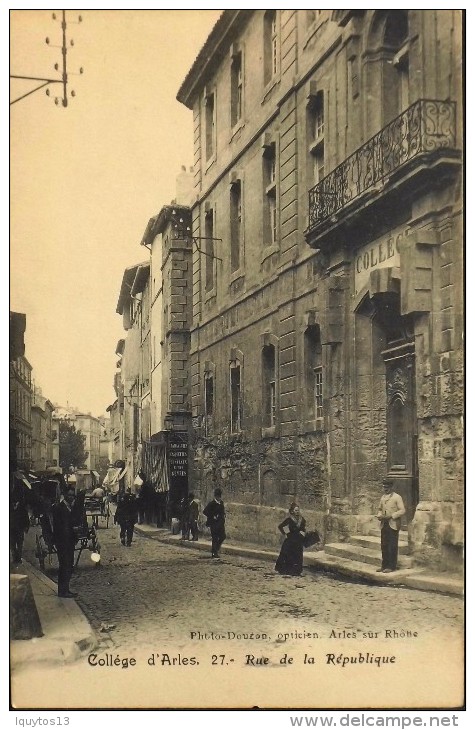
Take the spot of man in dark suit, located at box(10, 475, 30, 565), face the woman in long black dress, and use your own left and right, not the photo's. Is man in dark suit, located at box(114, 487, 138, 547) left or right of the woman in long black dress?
left

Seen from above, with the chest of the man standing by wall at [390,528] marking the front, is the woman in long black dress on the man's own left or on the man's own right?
on the man's own right

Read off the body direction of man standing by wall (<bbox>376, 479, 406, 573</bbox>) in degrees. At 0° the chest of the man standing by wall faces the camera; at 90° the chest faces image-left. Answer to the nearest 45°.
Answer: approximately 45°

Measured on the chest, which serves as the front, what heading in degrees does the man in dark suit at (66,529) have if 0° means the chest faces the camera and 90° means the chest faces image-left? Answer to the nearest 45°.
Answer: approximately 315°
